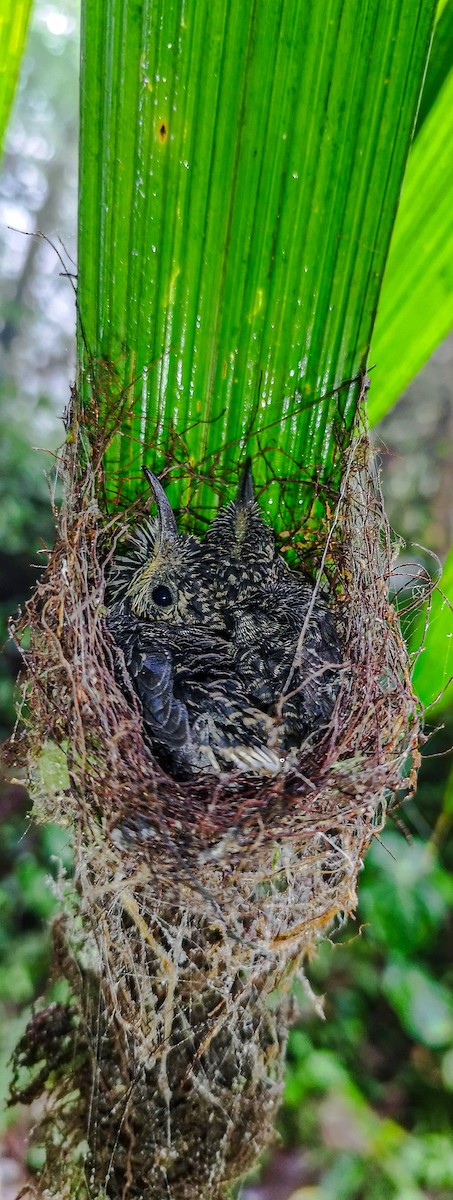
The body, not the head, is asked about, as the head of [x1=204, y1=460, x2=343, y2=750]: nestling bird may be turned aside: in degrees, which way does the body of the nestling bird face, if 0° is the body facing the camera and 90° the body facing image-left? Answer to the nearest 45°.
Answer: approximately 180°
